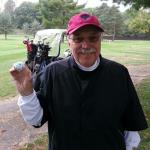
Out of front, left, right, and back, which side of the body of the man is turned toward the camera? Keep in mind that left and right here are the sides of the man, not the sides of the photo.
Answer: front

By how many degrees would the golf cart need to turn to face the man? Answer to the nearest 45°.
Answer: approximately 135° to its right

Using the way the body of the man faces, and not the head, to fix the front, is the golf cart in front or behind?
behind

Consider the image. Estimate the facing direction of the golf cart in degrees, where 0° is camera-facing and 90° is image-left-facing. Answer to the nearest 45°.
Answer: approximately 225°

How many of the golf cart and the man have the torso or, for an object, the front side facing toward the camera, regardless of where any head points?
1
